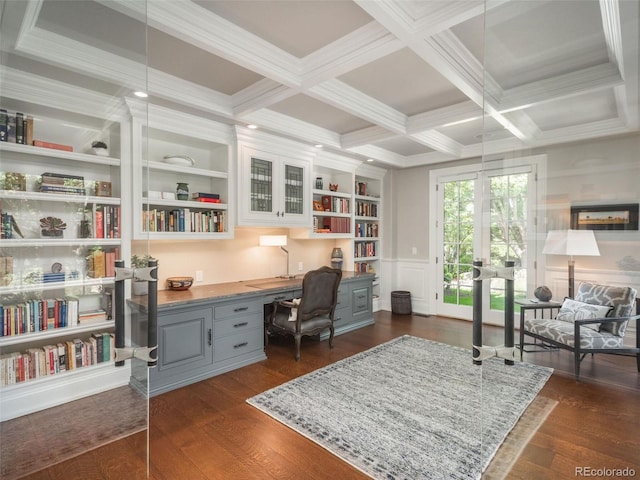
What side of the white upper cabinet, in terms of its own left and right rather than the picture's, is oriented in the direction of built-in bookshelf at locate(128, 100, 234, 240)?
right

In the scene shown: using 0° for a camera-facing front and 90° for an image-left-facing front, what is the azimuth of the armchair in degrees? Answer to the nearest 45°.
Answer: approximately 45°

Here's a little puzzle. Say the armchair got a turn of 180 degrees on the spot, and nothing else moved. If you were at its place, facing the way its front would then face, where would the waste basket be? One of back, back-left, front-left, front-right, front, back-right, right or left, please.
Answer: left

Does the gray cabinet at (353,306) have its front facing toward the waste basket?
no

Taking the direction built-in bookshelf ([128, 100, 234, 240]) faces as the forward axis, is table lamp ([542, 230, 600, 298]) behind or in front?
in front

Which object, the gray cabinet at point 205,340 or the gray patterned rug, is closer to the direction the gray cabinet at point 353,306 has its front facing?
the gray patterned rug

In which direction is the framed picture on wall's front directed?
toward the camera

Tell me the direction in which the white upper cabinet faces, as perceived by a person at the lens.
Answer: facing the viewer and to the right of the viewer

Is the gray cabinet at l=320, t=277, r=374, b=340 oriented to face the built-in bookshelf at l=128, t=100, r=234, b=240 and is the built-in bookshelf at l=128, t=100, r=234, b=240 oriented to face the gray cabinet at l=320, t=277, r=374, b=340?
no

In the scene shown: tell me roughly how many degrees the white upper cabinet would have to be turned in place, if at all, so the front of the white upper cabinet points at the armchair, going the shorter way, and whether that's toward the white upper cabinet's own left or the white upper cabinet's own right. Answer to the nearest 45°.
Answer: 0° — it already faces it

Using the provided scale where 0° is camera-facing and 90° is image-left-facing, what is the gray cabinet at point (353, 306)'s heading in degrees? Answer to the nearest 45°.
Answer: approximately 315°

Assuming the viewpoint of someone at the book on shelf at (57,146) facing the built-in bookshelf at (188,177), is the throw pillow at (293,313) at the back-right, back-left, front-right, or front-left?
front-right
